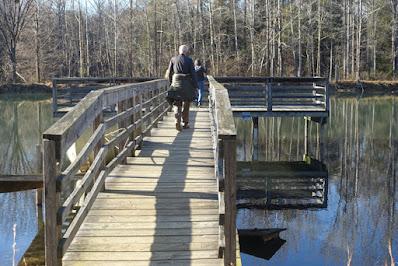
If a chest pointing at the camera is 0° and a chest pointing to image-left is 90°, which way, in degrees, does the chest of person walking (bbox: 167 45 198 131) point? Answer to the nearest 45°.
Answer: approximately 180°

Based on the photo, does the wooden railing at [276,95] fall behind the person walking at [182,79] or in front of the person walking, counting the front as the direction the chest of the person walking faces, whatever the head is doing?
in front

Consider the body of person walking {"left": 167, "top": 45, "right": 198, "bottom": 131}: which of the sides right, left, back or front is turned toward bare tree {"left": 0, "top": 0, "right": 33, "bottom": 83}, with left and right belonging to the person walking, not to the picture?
front

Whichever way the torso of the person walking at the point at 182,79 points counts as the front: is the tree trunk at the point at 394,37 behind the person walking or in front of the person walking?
in front
